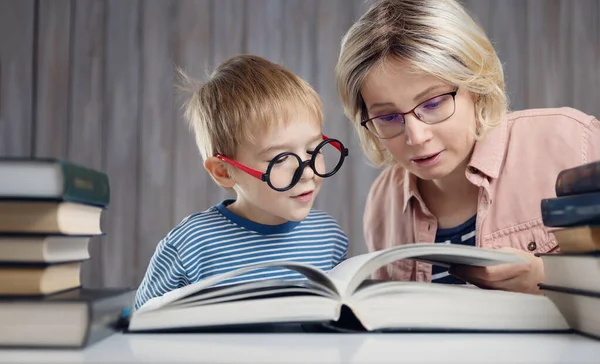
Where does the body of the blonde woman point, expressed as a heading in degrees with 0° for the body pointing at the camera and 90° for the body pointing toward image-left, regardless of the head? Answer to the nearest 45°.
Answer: approximately 45°

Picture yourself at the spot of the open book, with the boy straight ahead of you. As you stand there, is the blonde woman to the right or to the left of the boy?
right

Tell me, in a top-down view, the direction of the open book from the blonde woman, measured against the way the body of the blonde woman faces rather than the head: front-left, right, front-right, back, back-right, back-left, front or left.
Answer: front-left
